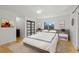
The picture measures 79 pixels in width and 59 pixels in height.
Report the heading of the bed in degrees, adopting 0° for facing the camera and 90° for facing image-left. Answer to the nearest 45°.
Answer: approximately 45°
